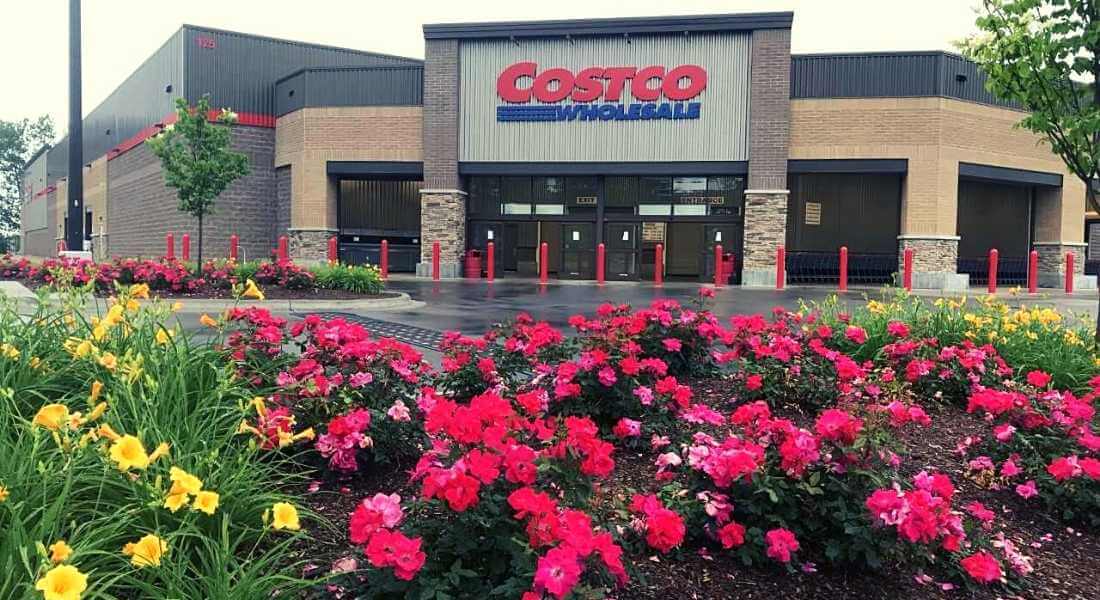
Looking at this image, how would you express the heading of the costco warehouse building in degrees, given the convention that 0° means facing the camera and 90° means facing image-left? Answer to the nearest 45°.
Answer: approximately 0°

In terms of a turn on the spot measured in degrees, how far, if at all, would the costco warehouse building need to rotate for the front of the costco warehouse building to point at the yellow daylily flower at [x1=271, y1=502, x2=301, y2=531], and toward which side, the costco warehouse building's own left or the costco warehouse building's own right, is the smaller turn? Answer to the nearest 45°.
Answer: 0° — it already faces it

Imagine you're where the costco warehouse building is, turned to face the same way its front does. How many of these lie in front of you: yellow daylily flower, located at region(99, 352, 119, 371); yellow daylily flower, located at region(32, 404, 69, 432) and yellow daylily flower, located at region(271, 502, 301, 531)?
3

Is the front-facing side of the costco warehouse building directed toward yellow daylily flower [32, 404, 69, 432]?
yes

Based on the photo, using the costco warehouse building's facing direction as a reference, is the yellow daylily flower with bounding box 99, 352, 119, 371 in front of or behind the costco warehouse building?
in front

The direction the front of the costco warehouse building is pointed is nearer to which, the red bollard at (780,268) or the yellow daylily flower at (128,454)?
the yellow daylily flower

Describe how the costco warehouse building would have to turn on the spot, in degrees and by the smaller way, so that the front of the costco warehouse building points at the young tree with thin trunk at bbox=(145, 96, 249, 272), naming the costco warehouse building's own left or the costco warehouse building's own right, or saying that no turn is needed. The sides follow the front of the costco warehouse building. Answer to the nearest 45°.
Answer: approximately 45° to the costco warehouse building's own right

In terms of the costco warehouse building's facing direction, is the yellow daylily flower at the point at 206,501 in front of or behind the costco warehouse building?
in front

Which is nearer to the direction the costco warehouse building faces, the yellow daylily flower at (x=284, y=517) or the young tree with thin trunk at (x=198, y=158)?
the yellow daylily flower

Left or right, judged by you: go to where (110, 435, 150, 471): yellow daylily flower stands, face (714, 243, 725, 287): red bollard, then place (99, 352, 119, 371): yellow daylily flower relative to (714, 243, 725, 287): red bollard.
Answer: left

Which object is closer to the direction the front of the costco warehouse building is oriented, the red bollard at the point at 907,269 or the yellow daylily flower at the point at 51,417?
the yellow daylily flower
